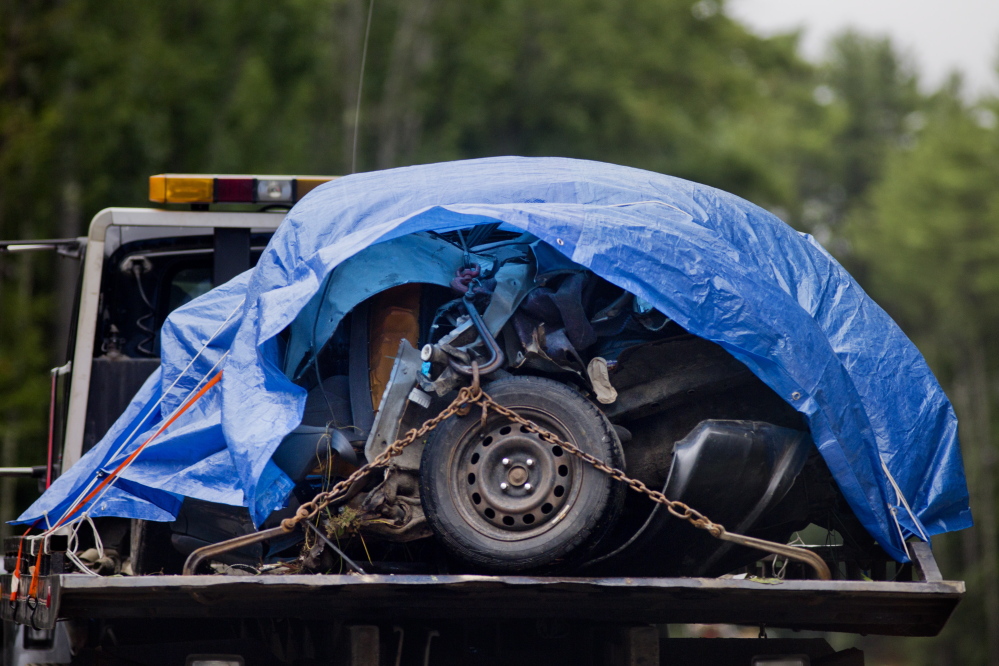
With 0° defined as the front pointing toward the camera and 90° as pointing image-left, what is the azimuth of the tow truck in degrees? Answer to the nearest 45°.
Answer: approximately 135°
